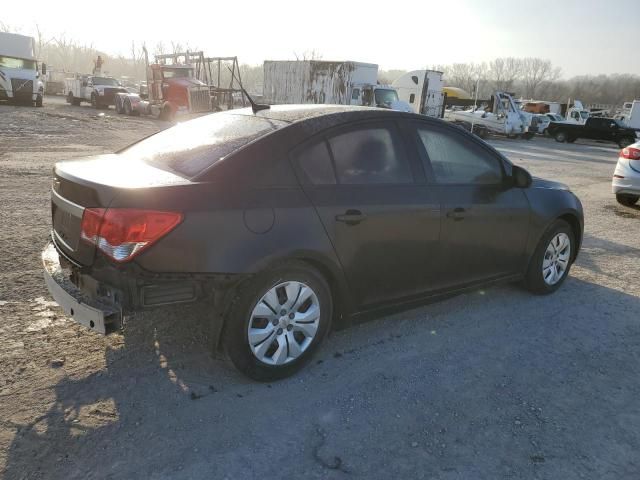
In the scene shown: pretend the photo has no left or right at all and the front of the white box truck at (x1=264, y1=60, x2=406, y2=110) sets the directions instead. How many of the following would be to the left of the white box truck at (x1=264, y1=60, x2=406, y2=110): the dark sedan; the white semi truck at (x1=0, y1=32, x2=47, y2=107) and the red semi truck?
0

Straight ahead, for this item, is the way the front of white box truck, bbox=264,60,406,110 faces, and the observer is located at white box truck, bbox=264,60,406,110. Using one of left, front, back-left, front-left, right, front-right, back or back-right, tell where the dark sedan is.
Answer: front-right

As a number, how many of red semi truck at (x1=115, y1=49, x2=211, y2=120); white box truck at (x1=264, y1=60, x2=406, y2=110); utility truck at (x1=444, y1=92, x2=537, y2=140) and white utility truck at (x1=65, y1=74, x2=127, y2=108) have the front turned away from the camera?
0

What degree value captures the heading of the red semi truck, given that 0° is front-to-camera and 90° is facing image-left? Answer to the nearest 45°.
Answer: approximately 315°

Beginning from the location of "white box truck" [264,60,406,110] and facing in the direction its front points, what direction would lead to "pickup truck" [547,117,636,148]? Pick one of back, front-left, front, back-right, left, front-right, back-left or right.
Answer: front-left

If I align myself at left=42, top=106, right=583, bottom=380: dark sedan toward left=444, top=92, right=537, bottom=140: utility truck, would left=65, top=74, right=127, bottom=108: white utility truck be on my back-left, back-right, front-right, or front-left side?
front-left

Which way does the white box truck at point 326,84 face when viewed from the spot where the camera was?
facing the viewer and to the right of the viewer

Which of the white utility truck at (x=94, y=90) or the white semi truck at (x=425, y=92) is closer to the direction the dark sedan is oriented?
the white semi truck

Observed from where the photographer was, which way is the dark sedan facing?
facing away from the viewer and to the right of the viewer

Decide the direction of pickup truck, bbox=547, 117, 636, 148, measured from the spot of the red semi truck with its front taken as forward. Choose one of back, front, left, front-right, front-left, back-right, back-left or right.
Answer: front-left

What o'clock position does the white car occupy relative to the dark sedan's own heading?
The white car is roughly at 12 o'clock from the dark sedan.

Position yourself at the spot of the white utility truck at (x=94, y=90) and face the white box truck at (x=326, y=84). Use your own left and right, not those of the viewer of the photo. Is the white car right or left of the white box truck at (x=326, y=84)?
right
